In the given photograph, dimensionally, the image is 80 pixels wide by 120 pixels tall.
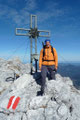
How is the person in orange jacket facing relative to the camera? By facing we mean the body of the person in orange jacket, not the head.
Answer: toward the camera
